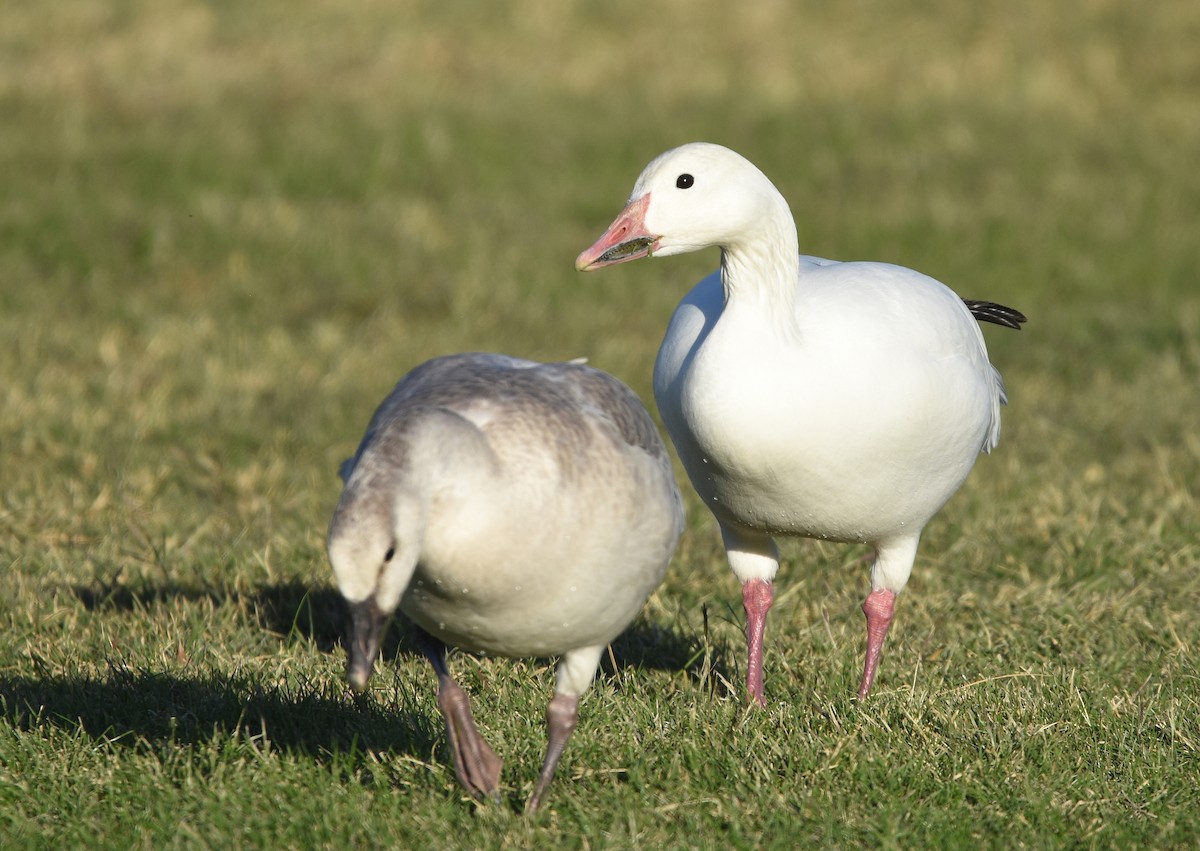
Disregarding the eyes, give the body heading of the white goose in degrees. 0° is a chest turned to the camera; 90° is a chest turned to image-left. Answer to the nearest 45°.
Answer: approximately 45°

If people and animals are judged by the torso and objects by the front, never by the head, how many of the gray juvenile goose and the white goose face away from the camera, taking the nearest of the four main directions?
0

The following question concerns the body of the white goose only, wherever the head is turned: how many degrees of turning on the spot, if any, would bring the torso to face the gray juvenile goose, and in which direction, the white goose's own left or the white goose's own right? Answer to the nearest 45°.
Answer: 0° — it already faces it

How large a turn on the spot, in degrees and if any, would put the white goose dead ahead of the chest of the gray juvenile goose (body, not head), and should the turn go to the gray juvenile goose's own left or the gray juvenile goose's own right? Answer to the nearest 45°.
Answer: approximately 180°

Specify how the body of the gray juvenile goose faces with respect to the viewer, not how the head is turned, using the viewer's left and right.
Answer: facing the viewer and to the left of the viewer
